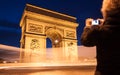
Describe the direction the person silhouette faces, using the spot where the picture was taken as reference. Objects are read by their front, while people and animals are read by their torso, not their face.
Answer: facing away from the viewer and to the left of the viewer
